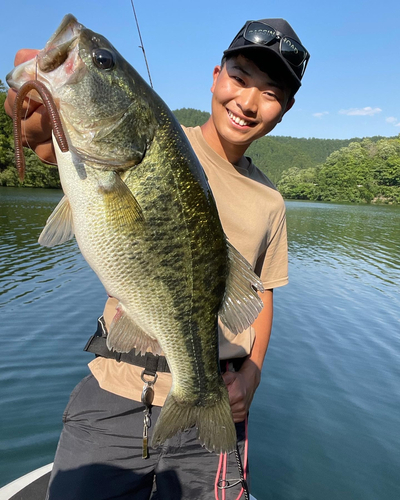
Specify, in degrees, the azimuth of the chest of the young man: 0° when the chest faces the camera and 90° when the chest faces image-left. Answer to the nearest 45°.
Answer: approximately 0°
